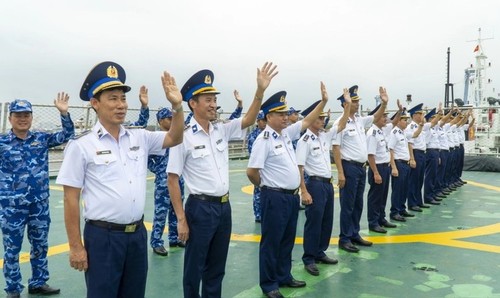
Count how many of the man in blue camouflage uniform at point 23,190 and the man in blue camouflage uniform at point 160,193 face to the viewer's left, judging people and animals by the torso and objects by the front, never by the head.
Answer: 0

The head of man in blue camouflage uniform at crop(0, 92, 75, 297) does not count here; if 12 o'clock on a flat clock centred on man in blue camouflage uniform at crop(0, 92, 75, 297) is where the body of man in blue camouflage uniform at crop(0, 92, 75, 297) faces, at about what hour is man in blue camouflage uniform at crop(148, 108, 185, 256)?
man in blue camouflage uniform at crop(148, 108, 185, 256) is roughly at 8 o'clock from man in blue camouflage uniform at crop(0, 92, 75, 297).

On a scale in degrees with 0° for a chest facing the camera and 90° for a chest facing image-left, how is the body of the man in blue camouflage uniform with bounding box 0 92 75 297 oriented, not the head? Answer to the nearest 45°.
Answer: approximately 0°

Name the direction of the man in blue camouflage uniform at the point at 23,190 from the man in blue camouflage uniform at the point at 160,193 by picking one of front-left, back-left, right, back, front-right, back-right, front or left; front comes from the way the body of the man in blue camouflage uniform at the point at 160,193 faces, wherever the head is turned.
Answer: right
